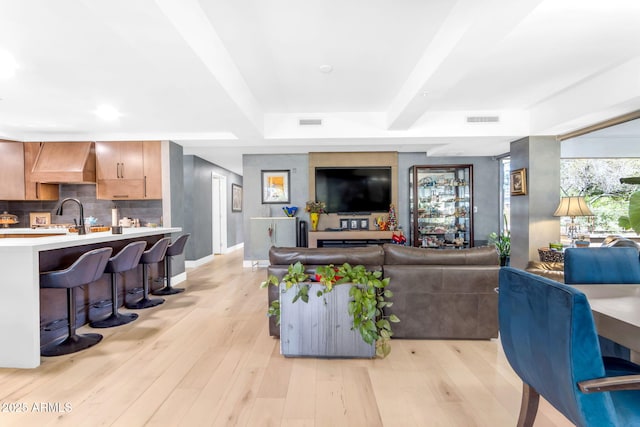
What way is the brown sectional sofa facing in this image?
away from the camera

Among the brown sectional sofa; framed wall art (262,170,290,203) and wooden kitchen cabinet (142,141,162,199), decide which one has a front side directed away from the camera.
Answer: the brown sectional sofa

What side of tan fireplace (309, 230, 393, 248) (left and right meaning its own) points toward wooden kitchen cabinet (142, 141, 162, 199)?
right

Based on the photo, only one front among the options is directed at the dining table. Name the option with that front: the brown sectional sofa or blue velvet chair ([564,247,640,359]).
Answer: the blue velvet chair

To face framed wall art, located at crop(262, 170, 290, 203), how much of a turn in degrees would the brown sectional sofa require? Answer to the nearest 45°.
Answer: approximately 45° to its left

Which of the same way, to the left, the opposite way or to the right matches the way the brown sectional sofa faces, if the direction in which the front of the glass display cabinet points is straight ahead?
the opposite way

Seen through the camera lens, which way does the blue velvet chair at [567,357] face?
facing away from the viewer and to the right of the viewer

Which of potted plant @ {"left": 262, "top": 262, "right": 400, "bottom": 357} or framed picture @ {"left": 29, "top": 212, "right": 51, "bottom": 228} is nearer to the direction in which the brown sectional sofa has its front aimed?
the framed picture

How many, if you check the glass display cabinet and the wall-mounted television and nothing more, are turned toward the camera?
2

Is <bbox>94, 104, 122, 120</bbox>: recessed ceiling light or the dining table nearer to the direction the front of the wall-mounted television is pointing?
the dining table
